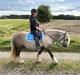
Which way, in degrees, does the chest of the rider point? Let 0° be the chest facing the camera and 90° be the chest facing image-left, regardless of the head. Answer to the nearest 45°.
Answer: approximately 270°

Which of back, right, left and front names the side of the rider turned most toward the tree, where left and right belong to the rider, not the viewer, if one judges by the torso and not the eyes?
left

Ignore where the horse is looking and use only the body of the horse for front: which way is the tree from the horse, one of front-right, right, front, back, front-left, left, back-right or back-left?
left

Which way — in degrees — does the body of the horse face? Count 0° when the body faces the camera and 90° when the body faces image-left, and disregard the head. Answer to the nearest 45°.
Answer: approximately 270°
